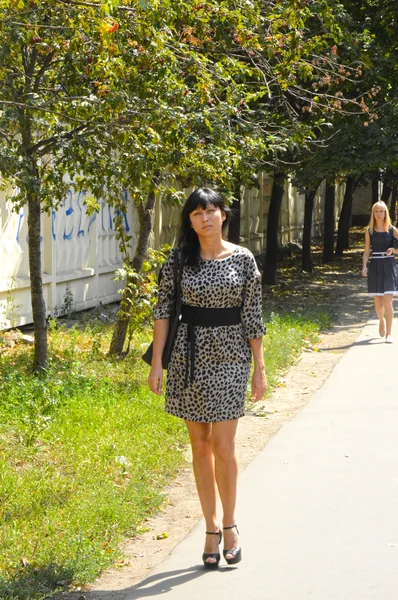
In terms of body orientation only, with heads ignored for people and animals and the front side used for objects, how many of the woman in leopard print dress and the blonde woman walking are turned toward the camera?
2

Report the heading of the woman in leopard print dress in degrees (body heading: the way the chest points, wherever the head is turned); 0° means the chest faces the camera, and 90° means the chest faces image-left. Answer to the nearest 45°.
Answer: approximately 0°

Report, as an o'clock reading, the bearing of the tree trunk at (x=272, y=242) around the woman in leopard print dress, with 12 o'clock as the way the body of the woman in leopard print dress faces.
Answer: The tree trunk is roughly at 6 o'clock from the woman in leopard print dress.

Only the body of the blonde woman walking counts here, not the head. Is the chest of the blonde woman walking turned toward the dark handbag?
yes

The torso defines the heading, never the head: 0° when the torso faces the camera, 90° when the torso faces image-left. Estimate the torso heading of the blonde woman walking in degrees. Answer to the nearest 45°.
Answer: approximately 0°

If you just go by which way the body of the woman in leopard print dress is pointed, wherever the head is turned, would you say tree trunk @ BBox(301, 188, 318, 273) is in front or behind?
behind

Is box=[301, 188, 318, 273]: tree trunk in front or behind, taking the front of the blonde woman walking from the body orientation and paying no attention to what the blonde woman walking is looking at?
behind

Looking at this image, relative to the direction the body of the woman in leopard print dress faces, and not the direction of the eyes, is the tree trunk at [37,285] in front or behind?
behind

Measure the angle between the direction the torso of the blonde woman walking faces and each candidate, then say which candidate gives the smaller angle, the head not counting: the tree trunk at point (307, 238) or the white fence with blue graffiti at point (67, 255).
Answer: the white fence with blue graffiti

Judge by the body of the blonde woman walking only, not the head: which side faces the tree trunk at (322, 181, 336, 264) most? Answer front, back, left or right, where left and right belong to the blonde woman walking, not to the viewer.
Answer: back

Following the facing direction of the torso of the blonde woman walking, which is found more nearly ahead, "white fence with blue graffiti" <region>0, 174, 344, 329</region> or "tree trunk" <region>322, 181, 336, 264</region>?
the white fence with blue graffiti
